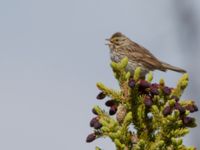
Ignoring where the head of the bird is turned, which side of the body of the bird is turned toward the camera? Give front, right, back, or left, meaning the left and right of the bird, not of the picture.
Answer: left
